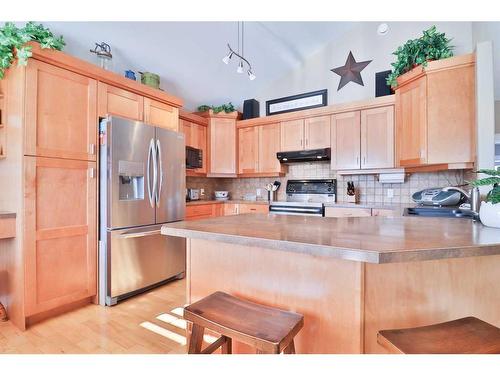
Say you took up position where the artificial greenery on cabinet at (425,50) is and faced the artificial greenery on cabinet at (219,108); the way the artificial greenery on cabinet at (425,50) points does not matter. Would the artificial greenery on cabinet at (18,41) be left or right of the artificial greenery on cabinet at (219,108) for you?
left

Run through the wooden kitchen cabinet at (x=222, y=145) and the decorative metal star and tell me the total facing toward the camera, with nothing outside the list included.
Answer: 2

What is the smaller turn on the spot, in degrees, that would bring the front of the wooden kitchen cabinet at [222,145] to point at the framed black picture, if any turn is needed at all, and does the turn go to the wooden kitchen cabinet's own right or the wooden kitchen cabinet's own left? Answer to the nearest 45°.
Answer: approximately 90° to the wooden kitchen cabinet's own left

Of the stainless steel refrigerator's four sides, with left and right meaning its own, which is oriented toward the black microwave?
left

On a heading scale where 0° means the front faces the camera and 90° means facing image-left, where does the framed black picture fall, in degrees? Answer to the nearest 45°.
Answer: approximately 45°

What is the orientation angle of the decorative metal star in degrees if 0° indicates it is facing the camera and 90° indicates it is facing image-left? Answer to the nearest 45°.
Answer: approximately 0°
